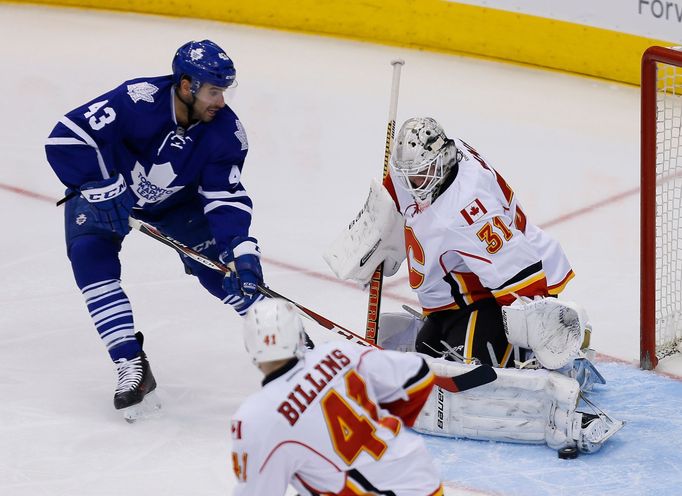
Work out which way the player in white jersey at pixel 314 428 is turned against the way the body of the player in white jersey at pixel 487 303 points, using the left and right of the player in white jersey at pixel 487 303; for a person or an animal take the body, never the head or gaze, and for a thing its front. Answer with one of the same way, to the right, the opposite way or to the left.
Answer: to the right

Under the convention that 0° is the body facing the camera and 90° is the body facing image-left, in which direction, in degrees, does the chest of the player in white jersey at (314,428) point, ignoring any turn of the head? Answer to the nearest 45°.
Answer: approximately 135°

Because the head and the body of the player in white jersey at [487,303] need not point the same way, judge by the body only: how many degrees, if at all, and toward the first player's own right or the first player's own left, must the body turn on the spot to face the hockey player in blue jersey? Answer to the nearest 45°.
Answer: approximately 45° to the first player's own right

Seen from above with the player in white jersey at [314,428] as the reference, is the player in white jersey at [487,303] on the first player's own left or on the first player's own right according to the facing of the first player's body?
on the first player's own right

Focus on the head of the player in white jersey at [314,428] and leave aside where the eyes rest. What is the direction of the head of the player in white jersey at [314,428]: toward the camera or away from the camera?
away from the camera

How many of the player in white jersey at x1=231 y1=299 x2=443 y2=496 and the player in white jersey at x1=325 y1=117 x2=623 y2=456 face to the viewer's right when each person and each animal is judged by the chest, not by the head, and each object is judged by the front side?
0

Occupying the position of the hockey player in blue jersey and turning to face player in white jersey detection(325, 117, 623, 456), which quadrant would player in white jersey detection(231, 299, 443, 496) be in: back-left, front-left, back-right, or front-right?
front-right

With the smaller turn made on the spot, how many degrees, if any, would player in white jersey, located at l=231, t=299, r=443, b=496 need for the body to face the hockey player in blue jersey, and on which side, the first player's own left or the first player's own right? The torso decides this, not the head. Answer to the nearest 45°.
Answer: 0° — they already face them
